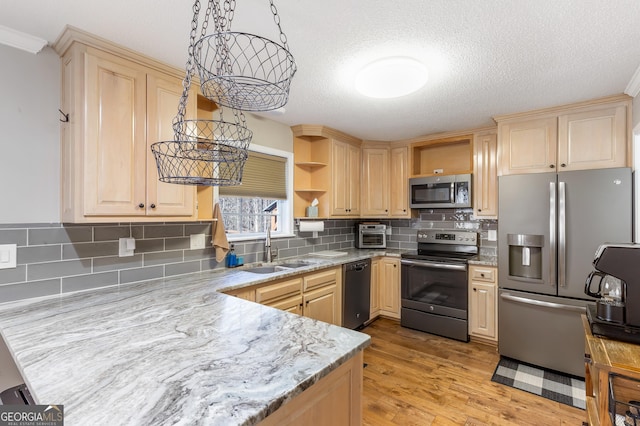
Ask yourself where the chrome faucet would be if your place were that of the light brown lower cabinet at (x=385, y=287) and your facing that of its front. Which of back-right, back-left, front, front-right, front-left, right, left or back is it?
front-right

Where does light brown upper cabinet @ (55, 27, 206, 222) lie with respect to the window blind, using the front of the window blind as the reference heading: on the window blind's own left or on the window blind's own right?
on the window blind's own right

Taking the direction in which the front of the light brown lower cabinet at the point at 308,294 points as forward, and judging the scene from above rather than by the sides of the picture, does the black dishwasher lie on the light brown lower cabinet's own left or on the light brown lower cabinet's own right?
on the light brown lower cabinet's own left

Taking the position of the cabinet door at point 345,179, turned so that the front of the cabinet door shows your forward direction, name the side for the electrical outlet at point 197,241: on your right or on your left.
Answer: on your right

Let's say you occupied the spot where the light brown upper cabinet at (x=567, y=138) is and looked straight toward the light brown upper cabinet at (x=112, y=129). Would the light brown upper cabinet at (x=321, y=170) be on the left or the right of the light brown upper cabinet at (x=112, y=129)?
right

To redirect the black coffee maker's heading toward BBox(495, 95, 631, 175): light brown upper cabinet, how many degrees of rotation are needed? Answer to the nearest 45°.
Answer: approximately 90° to its right

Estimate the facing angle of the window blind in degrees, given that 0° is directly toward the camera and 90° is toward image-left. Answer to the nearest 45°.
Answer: approximately 315°

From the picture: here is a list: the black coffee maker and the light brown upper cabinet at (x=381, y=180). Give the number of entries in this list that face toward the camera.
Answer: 1

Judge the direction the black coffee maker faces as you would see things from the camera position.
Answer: facing to the left of the viewer
